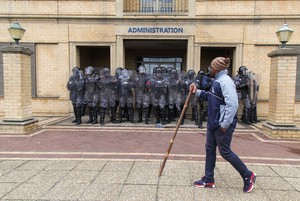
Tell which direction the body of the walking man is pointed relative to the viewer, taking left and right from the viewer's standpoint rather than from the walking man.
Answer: facing to the left of the viewer

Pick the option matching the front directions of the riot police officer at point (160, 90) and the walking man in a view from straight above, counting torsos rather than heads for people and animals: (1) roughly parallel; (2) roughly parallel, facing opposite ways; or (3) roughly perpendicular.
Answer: roughly perpendicular

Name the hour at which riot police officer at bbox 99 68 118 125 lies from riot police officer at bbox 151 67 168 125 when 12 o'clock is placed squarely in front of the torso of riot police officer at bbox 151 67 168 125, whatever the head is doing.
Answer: riot police officer at bbox 99 68 118 125 is roughly at 3 o'clock from riot police officer at bbox 151 67 168 125.

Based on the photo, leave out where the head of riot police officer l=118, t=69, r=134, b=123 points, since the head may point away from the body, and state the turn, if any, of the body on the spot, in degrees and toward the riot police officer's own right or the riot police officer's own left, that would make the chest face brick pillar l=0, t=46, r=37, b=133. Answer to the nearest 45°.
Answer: approximately 90° to the riot police officer's own right

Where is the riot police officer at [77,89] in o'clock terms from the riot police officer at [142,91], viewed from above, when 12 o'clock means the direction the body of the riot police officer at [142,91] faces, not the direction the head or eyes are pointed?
the riot police officer at [77,89] is roughly at 3 o'clock from the riot police officer at [142,91].

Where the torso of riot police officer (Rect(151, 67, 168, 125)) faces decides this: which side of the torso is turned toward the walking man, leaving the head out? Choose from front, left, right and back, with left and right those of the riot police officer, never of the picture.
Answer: front

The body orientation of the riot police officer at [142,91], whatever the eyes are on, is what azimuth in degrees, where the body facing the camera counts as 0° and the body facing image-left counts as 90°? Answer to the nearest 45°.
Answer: approximately 0°

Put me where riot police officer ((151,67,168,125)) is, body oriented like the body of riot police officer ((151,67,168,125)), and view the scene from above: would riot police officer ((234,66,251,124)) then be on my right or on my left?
on my left

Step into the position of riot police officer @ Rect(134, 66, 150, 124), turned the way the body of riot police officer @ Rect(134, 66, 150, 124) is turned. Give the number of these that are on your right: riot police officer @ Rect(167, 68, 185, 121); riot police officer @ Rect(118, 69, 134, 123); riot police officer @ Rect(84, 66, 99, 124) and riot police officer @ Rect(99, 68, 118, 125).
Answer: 3

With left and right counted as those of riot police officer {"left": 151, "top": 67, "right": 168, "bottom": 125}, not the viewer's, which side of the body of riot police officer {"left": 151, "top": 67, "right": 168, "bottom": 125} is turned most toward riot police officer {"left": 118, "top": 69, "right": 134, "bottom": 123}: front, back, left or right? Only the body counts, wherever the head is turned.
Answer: right

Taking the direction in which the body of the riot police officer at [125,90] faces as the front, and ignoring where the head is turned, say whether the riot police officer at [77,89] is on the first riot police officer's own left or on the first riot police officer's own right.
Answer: on the first riot police officer's own right
